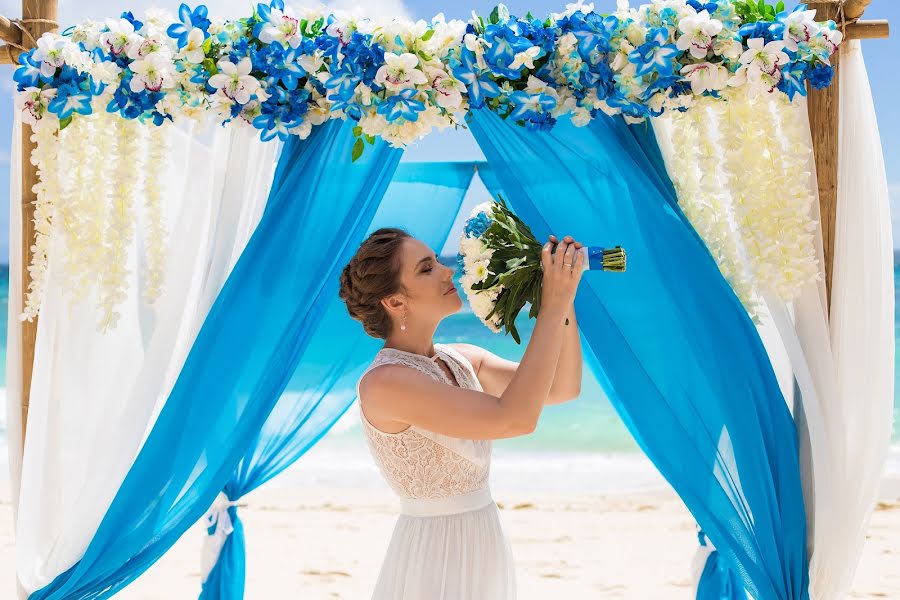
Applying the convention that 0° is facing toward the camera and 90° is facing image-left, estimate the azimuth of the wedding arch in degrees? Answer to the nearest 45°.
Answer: approximately 0°

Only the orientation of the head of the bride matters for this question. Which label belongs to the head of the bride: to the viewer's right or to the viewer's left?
to the viewer's right
